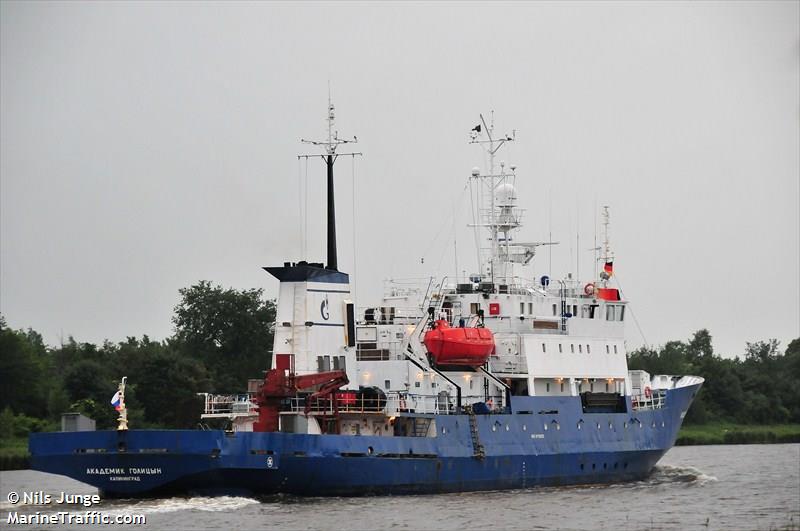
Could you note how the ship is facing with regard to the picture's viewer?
facing away from the viewer and to the right of the viewer
